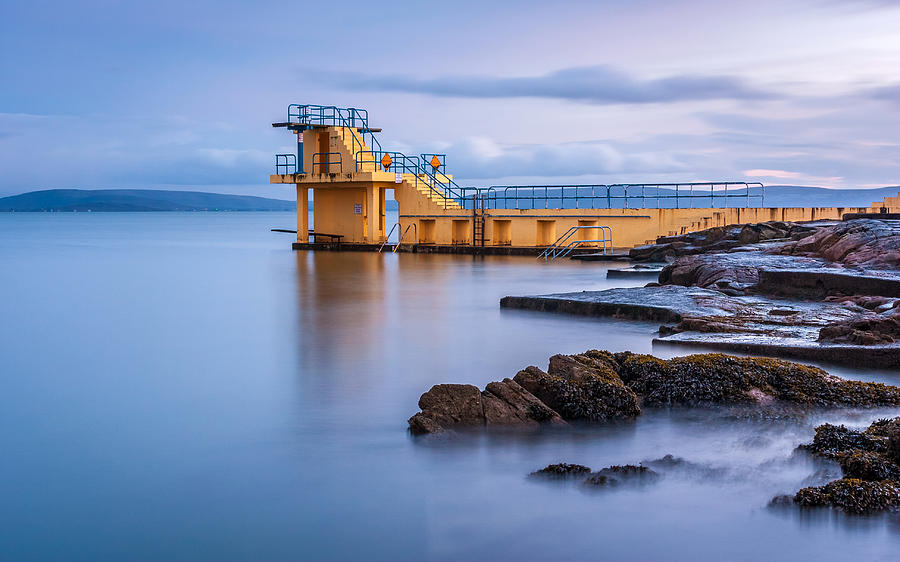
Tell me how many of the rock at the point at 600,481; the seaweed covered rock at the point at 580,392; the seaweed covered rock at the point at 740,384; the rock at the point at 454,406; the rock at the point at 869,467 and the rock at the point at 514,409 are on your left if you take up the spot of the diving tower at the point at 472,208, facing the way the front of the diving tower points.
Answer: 6

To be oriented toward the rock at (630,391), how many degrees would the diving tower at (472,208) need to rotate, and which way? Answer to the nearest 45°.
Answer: approximately 90° to its left

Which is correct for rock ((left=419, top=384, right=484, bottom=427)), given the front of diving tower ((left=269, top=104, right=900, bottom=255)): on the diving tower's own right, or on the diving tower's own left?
on the diving tower's own left

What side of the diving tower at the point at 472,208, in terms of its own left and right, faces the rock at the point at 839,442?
left

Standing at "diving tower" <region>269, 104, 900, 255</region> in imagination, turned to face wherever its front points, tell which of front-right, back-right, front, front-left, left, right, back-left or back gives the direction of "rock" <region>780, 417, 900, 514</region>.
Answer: left

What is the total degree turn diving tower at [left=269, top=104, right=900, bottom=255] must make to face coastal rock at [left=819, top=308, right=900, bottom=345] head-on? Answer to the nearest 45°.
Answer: approximately 90° to its left

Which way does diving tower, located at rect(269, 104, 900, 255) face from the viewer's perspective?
to the viewer's left

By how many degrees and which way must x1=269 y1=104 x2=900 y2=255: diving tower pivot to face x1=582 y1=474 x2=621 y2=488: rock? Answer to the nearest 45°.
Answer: approximately 90° to its left

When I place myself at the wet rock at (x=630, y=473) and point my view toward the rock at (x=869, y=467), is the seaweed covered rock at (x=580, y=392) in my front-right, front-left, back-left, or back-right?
back-left

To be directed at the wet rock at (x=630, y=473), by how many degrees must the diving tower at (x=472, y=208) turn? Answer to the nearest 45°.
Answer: approximately 90° to its left

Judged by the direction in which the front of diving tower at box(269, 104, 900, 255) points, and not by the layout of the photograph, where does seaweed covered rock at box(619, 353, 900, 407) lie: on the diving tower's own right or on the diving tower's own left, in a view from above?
on the diving tower's own left

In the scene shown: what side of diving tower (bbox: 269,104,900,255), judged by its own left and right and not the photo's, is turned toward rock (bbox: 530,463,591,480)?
left
